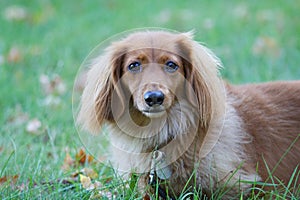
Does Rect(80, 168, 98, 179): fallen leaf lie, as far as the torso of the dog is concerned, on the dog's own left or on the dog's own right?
on the dog's own right

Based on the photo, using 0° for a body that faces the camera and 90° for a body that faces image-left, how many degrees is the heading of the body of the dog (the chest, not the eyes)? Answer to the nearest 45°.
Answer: approximately 45°

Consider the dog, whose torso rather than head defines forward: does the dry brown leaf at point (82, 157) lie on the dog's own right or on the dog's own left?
on the dog's own right

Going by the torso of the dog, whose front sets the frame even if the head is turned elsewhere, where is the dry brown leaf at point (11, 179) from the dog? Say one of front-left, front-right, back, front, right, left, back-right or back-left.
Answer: front-right

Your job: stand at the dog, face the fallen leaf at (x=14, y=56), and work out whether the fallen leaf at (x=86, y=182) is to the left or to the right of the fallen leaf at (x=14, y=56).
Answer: left

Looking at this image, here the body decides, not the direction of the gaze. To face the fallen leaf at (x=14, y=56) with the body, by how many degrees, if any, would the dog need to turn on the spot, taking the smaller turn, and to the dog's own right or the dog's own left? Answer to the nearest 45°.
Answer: approximately 90° to the dog's own right
